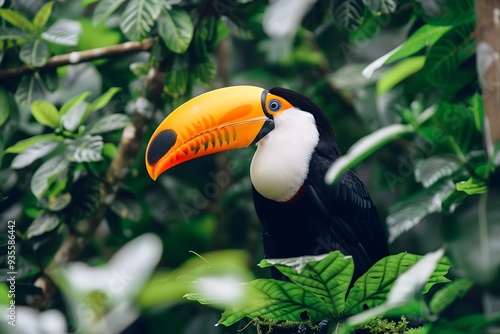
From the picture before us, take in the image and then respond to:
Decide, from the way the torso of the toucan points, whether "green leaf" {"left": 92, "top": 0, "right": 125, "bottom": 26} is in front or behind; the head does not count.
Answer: in front

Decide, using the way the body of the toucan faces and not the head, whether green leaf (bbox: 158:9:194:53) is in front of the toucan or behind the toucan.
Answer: in front

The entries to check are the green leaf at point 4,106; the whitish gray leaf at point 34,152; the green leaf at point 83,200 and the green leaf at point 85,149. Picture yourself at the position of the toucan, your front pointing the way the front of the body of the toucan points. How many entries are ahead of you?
4

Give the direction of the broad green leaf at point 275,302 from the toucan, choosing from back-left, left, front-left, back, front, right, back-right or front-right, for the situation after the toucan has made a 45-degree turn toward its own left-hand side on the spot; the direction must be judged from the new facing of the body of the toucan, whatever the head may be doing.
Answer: front-left

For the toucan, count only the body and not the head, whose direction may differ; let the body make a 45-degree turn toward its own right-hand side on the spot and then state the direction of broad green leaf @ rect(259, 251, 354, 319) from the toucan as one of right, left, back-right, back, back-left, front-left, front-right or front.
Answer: back-left

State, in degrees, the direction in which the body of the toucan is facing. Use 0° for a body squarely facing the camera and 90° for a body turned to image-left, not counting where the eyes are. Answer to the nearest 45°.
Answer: approximately 90°
